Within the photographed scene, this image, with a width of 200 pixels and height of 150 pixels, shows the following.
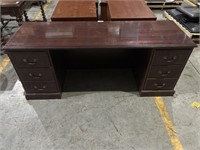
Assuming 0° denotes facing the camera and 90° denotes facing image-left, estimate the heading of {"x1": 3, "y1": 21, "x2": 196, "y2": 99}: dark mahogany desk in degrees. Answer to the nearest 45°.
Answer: approximately 0°

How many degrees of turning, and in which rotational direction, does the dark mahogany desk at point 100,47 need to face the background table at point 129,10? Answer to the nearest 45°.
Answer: approximately 135° to its left

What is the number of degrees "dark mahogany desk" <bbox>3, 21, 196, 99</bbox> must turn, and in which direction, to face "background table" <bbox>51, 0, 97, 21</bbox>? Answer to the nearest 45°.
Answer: approximately 180°
